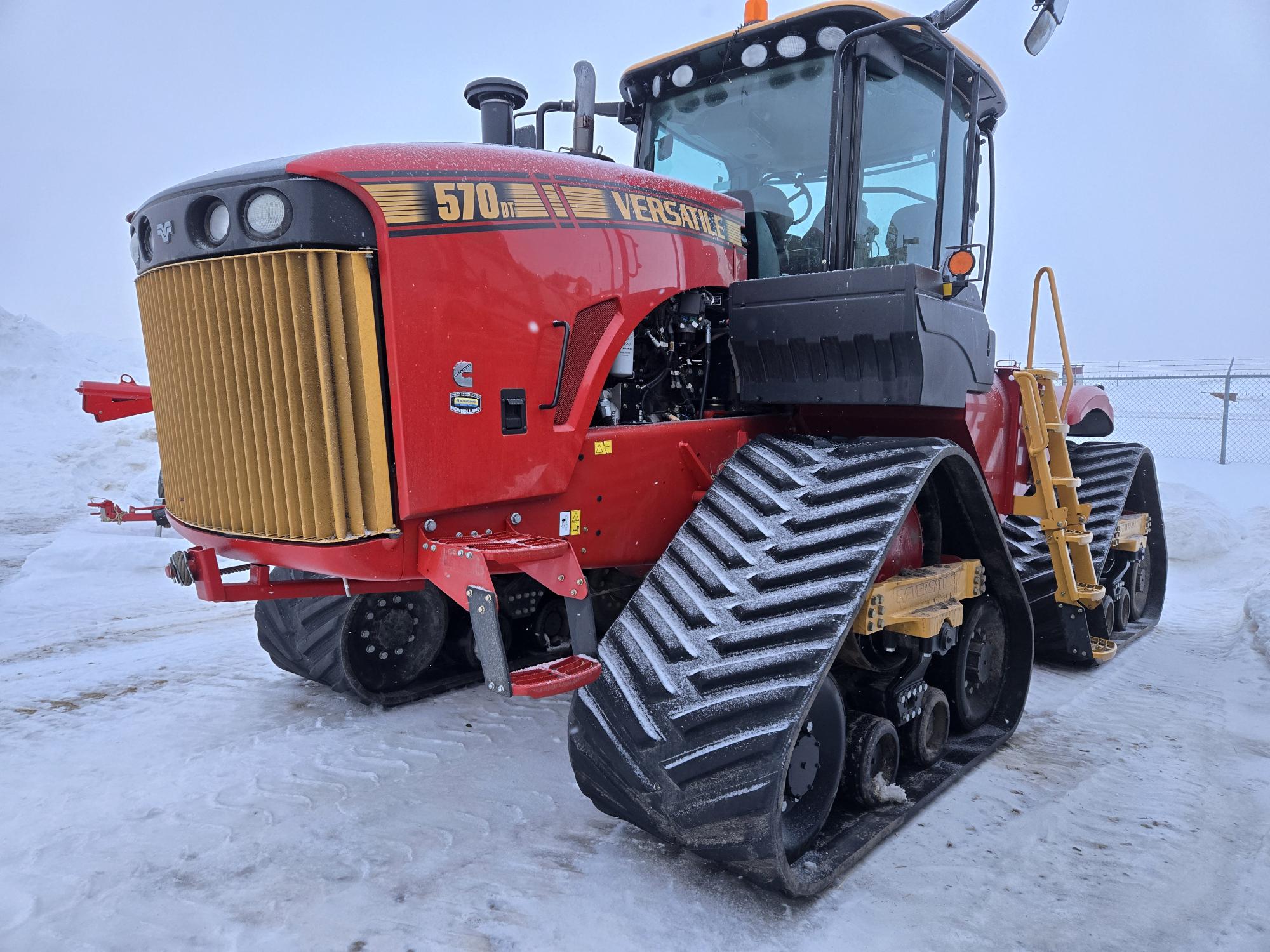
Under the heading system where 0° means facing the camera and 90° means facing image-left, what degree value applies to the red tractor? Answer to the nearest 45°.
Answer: approximately 45°
